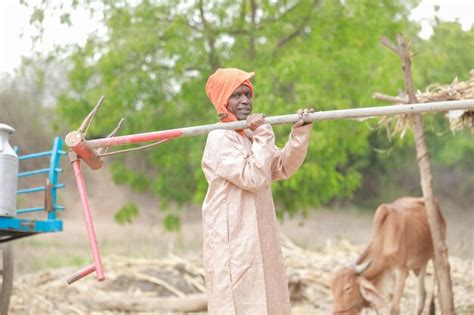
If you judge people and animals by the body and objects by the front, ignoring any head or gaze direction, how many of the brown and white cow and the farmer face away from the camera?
0

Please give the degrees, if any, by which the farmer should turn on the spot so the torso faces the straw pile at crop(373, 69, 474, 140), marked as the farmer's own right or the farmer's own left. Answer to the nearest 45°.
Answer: approximately 90° to the farmer's own left

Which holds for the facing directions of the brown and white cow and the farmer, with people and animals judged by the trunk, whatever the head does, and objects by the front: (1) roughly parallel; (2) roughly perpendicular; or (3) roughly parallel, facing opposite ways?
roughly perpendicular

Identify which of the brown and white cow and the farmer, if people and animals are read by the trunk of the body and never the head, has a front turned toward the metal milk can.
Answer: the brown and white cow

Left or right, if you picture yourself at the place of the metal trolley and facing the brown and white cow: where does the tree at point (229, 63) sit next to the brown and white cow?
left

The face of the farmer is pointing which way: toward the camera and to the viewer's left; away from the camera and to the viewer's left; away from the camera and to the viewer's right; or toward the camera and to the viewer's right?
toward the camera and to the viewer's right

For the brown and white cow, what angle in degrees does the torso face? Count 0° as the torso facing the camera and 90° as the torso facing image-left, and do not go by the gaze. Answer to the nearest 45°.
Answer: approximately 45°

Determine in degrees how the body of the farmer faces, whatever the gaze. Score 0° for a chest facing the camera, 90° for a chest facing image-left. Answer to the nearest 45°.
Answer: approximately 315°

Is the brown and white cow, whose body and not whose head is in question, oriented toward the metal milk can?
yes
